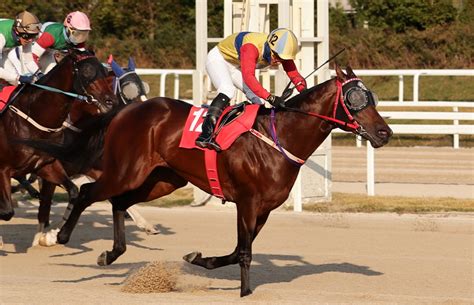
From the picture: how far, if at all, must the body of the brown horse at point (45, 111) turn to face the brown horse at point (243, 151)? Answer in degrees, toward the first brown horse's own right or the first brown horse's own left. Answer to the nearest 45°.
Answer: approximately 45° to the first brown horse's own right

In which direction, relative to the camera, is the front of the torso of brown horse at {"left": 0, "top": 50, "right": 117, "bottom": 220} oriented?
to the viewer's right

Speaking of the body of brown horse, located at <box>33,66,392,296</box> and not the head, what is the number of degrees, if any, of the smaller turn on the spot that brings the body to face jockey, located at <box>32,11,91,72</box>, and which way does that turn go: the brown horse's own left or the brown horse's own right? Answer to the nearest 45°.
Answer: approximately 135° to the brown horse's own left

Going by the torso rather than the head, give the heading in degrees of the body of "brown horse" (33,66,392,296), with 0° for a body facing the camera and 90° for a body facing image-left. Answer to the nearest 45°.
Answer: approximately 270°

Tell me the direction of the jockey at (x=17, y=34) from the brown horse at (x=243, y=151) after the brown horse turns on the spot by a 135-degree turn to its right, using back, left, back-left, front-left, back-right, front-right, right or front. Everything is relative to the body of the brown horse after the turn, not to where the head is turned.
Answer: right

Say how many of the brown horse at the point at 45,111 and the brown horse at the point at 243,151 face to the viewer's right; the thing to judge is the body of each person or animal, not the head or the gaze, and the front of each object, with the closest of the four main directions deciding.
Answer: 2

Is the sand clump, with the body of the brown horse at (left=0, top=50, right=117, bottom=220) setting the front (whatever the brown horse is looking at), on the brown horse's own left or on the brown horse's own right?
on the brown horse's own right
